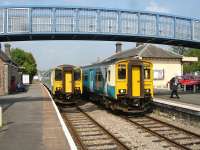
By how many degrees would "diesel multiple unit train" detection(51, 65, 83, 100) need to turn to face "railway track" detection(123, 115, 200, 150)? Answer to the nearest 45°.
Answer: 0° — it already faces it

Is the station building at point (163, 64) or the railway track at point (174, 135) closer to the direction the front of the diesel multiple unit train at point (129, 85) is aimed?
the railway track

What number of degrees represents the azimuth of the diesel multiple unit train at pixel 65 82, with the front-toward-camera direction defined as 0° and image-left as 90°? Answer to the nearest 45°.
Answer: approximately 0°

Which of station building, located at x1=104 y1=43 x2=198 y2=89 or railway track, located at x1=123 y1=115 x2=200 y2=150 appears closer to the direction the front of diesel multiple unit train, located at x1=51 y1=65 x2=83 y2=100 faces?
the railway track

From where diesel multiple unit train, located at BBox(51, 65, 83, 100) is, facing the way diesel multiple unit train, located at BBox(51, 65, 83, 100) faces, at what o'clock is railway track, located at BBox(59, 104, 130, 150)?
The railway track is roughly at 12 o'clock from the diesel multiple unit train.

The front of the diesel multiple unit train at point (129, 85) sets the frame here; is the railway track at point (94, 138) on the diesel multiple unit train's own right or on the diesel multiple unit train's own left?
on the diesel multiple unit train's own right

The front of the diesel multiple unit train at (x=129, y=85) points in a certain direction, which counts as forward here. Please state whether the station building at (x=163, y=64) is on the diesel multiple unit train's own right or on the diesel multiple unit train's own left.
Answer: on the diesel multiple unit train's own left

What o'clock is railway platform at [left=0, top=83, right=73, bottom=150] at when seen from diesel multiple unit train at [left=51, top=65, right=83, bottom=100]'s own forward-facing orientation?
The railway platform is roughly at 12 o'clock from the diesel multiple unit train.
